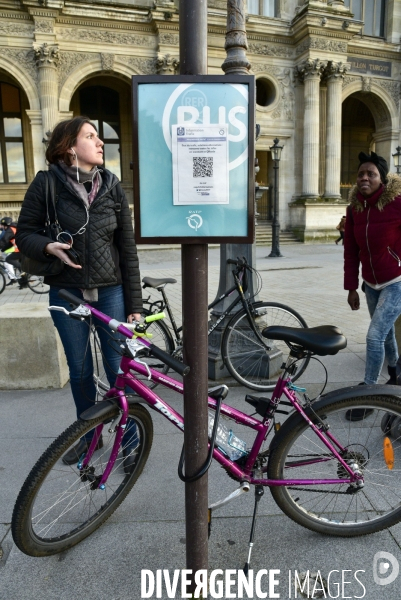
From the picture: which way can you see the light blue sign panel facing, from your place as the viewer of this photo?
facing the viewer

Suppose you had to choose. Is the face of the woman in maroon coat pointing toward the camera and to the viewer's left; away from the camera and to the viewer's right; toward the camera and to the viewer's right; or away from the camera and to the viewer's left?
toward the camera and to the viewer's left

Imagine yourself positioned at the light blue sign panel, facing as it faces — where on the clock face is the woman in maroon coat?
The woman in maroon coat is roughly at 7 o'clock from the light blue sign panel.

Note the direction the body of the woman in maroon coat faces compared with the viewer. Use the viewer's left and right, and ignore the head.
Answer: facing the viewer and to the left of the viewer

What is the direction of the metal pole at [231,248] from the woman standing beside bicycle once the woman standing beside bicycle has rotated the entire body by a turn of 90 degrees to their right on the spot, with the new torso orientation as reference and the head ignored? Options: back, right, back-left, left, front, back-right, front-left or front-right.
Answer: back-right

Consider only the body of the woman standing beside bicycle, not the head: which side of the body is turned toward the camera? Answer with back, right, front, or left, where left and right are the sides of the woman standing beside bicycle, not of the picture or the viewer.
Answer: front

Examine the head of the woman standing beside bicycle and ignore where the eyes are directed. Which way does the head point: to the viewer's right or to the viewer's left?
to the viewer's right

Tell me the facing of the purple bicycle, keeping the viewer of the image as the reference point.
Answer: facing to the left of the viewer
